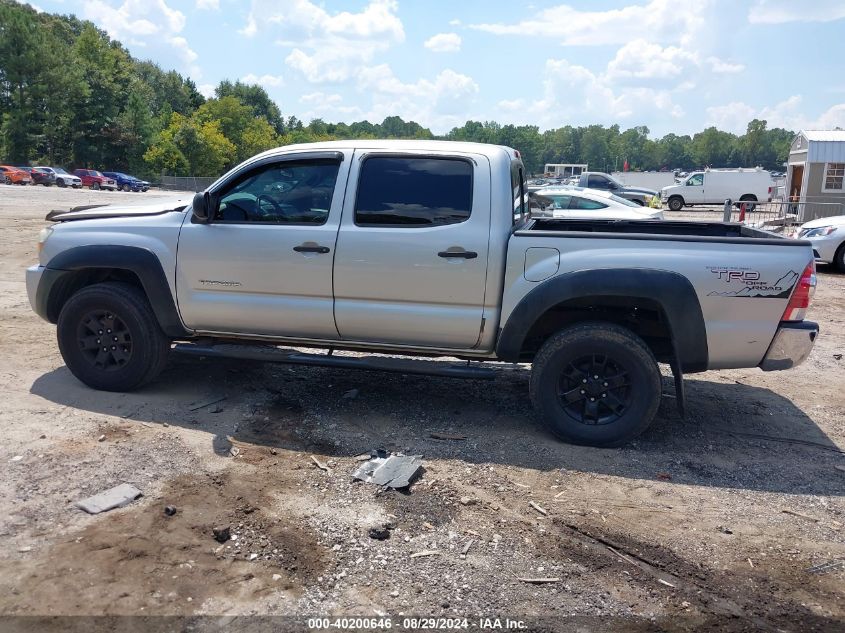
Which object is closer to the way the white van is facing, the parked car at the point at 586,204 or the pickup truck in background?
the pickup truck in background

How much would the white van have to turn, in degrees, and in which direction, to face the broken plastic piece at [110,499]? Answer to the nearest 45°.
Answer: approximately 90° to its left

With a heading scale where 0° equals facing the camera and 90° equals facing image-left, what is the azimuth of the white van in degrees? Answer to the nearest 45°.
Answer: approximately 90°

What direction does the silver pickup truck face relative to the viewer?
to the viewer's left

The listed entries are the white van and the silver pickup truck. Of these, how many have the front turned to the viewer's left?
2

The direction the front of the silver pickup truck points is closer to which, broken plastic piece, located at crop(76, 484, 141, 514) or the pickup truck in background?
the broken plastic piece

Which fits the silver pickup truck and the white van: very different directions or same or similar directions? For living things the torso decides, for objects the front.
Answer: same or similar directions

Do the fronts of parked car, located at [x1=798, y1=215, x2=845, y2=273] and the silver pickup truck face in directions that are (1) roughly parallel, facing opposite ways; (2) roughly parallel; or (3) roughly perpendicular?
roughly parallel

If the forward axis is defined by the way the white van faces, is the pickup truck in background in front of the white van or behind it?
in front

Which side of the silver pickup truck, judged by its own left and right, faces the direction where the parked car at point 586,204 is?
right

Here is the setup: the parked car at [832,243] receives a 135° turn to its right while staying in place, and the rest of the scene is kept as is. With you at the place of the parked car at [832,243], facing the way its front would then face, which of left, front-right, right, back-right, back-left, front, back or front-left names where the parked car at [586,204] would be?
left

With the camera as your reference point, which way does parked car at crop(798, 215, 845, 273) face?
facing the viewer and to the left of the viewer

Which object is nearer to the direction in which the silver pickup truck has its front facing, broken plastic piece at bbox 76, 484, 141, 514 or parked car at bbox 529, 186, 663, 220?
the broken plastic piece

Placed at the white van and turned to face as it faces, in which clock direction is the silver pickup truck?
The silver pickup truck is roughly at 9 o'clock from the white van.
